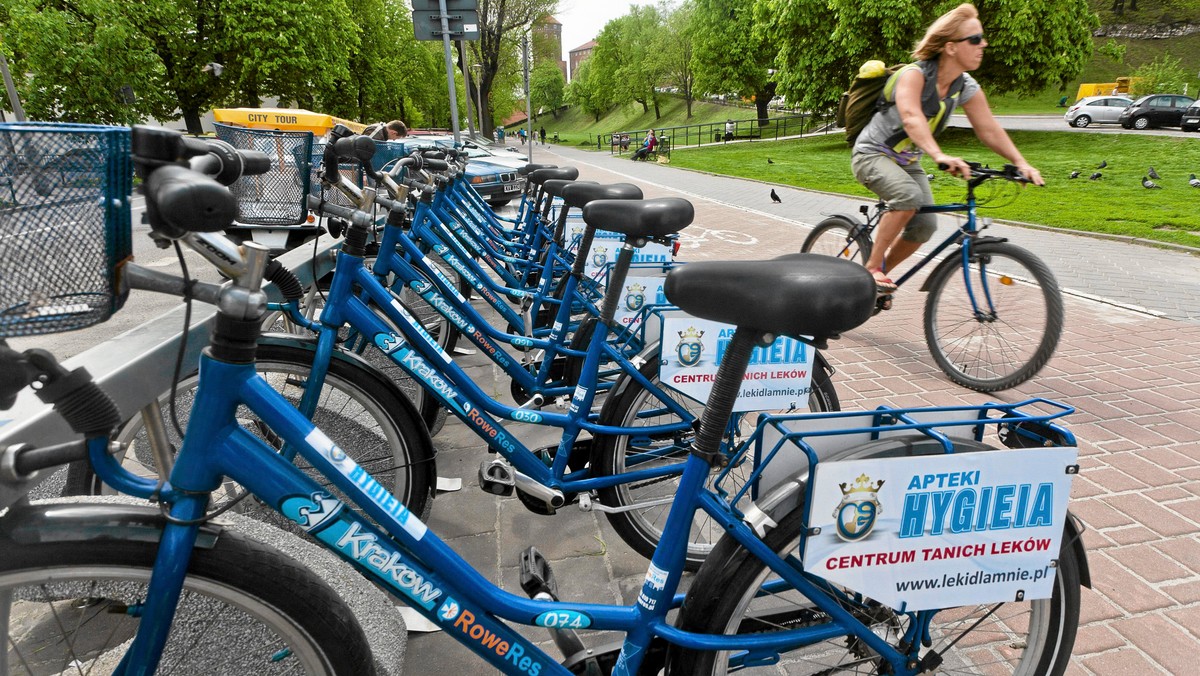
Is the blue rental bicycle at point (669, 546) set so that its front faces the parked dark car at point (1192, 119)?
no

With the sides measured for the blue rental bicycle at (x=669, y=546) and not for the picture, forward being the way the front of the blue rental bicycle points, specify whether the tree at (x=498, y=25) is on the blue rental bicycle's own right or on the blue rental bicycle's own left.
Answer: on the blue rental bicycle's own right

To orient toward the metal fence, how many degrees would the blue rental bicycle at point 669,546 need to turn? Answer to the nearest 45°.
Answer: approximately 90° to its right

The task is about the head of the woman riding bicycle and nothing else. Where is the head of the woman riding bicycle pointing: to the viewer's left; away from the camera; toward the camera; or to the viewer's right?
to the viewer's right

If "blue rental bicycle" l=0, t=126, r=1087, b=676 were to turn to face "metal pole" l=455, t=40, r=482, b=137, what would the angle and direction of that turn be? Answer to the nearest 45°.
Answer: approximately 90° to its right

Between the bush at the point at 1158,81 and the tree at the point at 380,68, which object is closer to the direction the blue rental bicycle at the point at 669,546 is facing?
the tree

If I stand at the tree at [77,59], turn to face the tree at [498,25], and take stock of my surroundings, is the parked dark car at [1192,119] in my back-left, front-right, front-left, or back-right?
front-right

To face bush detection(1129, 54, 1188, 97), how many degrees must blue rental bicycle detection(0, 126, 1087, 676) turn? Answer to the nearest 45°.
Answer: approximately 135° to its right

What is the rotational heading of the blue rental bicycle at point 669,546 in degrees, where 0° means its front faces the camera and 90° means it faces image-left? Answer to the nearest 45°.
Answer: approximately 90°

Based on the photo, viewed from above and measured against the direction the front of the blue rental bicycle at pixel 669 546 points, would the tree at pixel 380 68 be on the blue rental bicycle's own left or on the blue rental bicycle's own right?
on the blue rental bicycle's own right

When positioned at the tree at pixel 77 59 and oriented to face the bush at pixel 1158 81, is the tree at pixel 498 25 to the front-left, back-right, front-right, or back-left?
front-left
